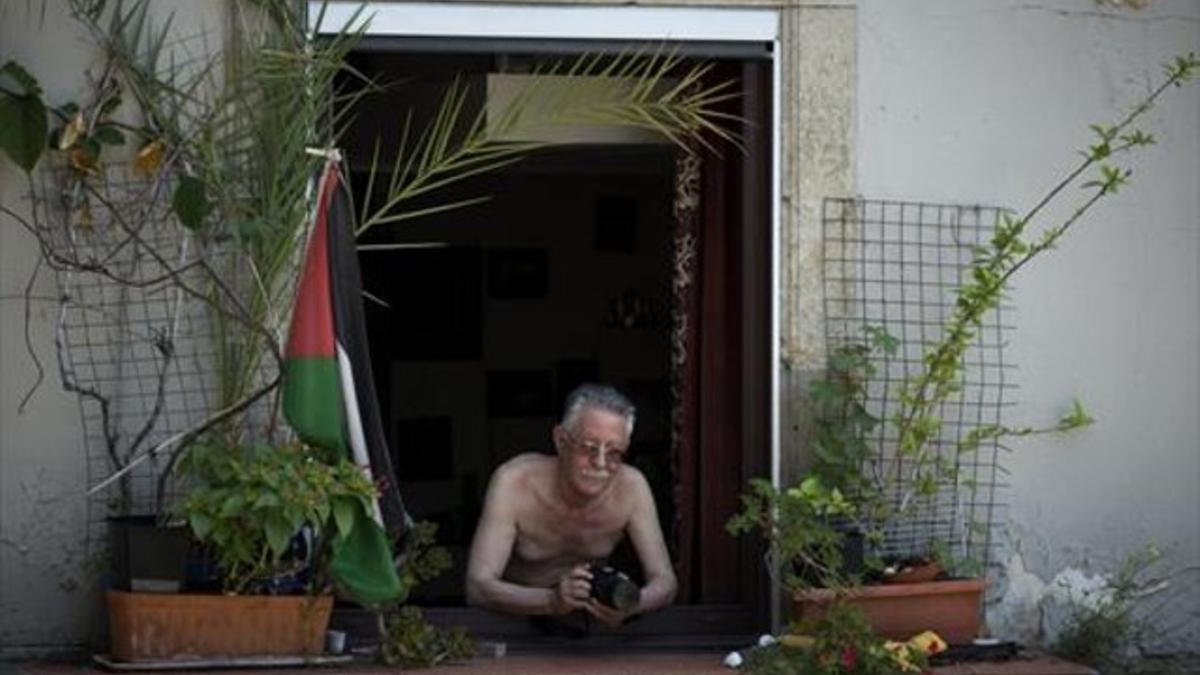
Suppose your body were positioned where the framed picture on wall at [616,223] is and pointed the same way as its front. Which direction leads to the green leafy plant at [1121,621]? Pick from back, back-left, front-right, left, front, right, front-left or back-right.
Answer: front-left

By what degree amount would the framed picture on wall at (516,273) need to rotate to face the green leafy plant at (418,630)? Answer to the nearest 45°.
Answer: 0° — it already faces it

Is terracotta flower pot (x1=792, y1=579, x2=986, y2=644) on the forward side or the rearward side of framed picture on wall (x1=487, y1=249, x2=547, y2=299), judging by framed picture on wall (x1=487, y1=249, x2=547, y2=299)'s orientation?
on the forward side

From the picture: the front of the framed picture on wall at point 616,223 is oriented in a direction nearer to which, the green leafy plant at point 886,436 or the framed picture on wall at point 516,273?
the green leafy plant

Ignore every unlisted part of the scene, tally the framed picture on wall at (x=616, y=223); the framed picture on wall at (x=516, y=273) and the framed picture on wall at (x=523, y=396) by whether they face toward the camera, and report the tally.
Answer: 3

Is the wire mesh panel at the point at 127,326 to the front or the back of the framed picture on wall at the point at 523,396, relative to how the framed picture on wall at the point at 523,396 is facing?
to the front

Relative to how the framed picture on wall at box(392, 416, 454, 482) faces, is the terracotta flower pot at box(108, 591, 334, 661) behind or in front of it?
in front

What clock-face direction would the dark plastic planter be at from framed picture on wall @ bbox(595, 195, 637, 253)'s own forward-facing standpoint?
The dark plastic planter is roughly at 1 o'clock from the framed picture on wall.

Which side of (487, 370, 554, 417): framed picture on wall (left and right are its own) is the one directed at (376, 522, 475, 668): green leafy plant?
front

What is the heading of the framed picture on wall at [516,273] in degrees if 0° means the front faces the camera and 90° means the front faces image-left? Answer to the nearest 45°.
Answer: approximately 0°
